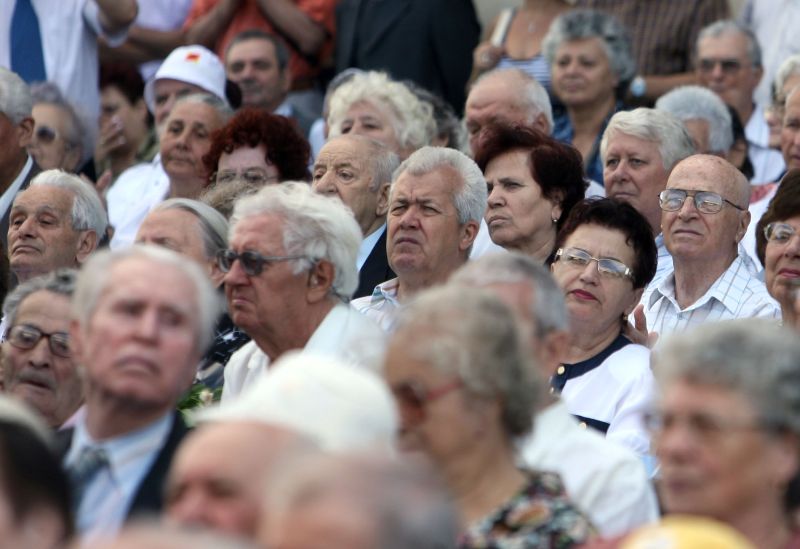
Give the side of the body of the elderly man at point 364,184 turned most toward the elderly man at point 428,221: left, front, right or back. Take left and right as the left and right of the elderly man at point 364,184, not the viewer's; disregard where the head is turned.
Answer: left

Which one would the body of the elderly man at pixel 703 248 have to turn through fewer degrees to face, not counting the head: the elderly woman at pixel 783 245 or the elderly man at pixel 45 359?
the elderly man

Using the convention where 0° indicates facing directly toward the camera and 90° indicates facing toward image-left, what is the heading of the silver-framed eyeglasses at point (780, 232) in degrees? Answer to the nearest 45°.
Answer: approximately 45°

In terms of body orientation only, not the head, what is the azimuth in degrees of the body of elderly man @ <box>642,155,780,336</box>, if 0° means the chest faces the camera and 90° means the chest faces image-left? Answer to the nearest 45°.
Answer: approximately 45°

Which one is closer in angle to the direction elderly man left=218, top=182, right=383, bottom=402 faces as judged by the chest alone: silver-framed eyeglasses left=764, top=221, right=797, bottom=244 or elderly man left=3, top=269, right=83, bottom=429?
the elderly man

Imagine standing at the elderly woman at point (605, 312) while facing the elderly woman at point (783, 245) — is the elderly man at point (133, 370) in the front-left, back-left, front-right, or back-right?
back-right
